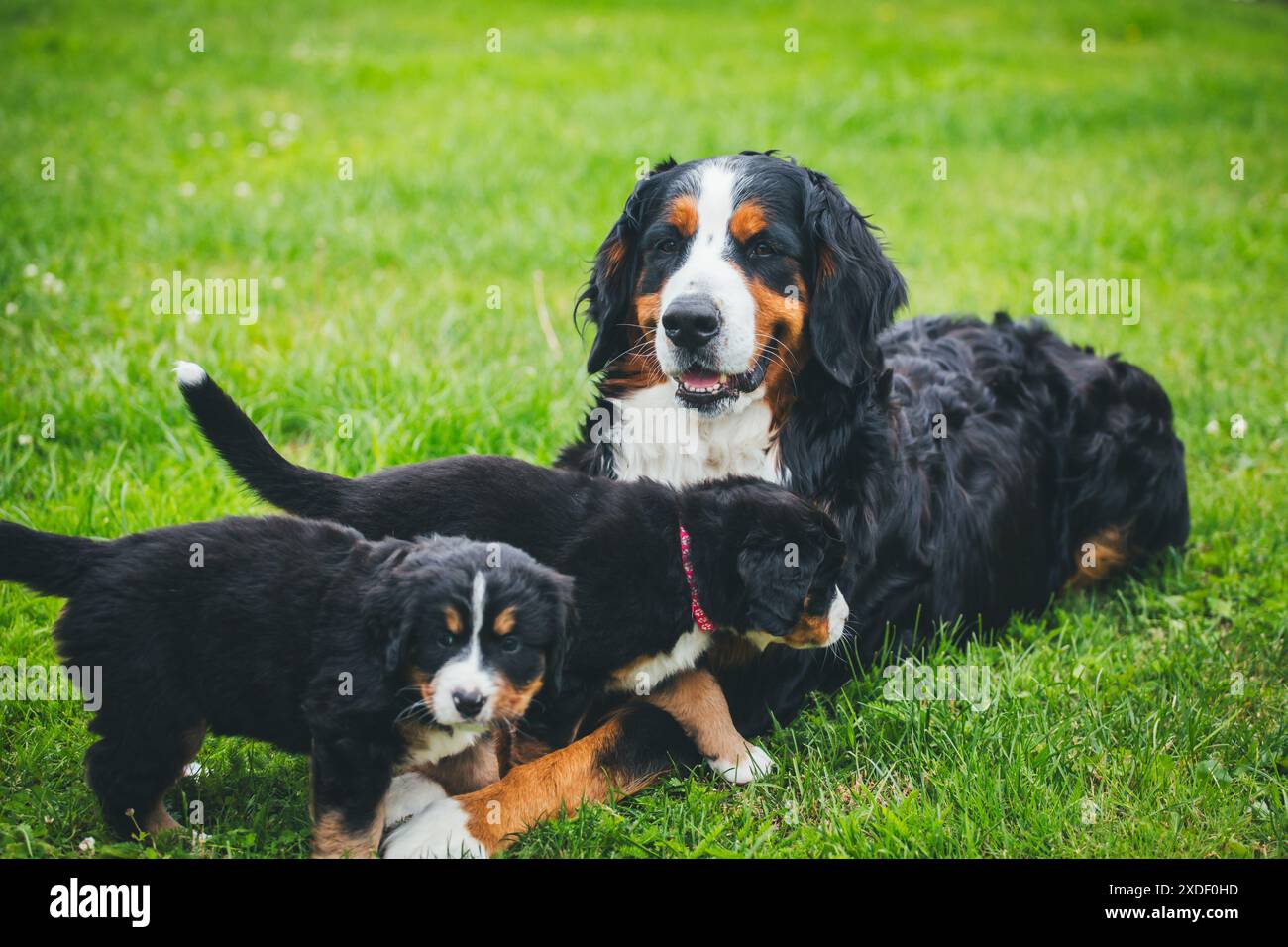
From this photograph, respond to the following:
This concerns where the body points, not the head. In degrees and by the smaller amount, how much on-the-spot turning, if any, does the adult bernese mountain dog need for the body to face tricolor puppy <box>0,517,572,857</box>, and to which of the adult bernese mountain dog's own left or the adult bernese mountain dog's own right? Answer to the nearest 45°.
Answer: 0° — it already faces it

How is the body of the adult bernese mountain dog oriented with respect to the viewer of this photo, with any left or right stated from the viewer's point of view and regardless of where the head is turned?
facing the viewer and to the left of the viewer

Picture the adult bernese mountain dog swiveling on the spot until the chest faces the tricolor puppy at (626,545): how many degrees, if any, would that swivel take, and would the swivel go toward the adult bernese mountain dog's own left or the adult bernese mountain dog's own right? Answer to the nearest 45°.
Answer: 0° — it already faces it

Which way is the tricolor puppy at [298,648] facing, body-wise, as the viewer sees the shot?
to the viewer's right

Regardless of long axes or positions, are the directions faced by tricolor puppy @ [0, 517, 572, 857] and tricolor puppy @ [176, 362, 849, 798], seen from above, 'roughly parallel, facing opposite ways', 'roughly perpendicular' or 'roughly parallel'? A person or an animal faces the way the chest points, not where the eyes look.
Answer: roughly parallel

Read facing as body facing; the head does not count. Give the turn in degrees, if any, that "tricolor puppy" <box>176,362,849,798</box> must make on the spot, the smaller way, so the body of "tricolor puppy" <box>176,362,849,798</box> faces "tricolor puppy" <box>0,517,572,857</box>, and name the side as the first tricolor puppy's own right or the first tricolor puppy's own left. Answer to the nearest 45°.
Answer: approximately 135° to the first tricolor puppy's own right

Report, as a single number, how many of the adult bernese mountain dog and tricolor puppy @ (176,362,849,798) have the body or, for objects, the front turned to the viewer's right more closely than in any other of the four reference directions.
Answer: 1

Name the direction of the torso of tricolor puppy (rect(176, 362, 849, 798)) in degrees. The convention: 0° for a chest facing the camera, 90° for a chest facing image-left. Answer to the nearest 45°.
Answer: approximately 270°

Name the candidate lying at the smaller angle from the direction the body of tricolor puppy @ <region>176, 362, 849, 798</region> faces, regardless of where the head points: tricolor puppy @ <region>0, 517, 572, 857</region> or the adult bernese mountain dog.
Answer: the adult bernese mountain dog

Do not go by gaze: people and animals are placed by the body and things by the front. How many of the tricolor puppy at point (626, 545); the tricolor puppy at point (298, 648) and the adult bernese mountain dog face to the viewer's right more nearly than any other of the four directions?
2
